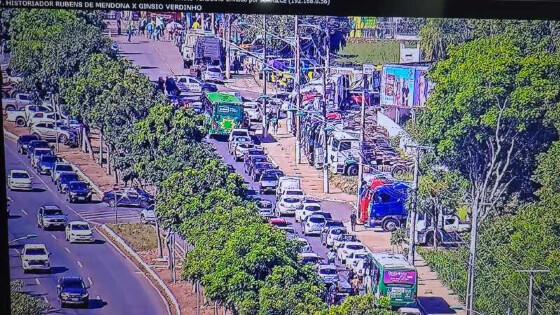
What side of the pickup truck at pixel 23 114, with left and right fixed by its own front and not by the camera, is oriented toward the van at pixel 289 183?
front

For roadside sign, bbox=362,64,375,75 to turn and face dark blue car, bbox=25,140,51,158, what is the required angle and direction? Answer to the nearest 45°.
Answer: approximately 90° to its right

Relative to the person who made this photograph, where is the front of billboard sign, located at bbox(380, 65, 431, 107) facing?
facing the viewer

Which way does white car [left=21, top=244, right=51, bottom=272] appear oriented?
toward the camera

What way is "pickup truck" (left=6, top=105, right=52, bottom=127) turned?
to the viewer's right
